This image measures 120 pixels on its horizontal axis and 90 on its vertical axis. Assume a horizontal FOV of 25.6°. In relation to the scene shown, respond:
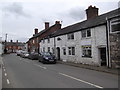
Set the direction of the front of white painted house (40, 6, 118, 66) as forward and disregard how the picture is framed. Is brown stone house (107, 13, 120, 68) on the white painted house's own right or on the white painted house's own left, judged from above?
on the white painted house's own left

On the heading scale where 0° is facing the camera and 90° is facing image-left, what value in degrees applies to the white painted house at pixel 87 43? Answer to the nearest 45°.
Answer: approximately 45°
